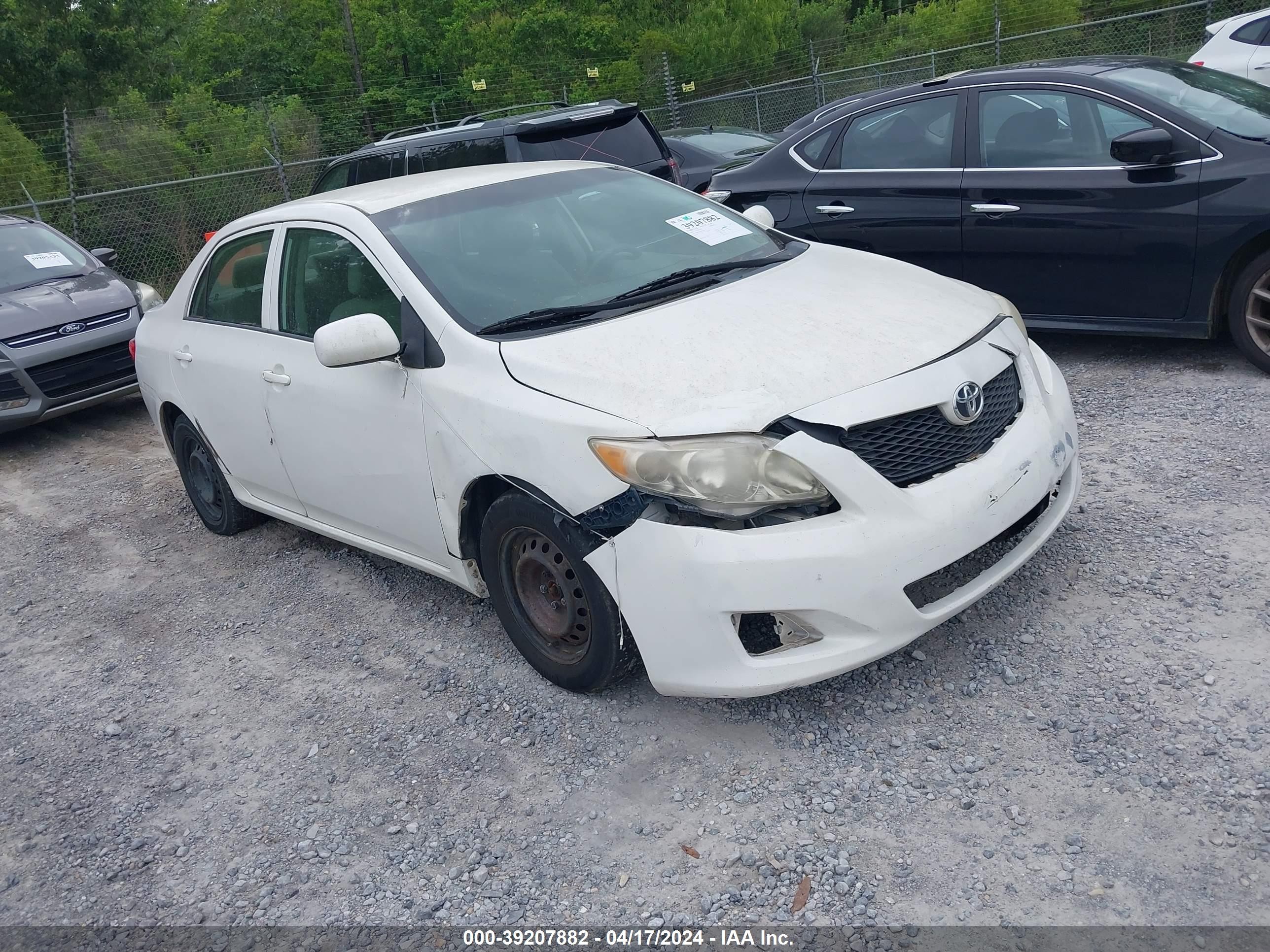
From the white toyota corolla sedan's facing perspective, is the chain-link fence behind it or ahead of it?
behind

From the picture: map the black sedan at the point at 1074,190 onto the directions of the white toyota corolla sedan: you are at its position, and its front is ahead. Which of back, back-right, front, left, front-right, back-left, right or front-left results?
left

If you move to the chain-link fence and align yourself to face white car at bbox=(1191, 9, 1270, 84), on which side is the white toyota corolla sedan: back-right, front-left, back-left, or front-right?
front-right

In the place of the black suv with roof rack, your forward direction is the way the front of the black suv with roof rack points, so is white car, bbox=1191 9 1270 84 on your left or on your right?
on your right

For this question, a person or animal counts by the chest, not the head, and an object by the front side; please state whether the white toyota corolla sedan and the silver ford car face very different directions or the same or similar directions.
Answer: same or similar directions

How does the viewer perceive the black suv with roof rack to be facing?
facing away from the viewer and to the left of the viewer

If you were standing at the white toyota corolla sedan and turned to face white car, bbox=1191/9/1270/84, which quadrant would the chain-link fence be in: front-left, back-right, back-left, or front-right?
front-left

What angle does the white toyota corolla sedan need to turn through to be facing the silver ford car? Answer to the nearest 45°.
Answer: approximately 180°

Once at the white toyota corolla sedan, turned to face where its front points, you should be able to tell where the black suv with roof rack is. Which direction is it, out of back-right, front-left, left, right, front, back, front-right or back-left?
back-left

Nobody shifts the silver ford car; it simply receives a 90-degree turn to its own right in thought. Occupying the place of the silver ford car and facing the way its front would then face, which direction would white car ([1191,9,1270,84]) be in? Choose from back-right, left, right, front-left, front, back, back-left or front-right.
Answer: back-left

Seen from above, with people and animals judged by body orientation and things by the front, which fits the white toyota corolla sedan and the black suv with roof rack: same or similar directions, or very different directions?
very different directions

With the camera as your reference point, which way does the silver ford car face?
facing the viewer and to the right of the viewer

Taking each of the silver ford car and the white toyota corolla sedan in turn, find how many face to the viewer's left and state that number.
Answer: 0
